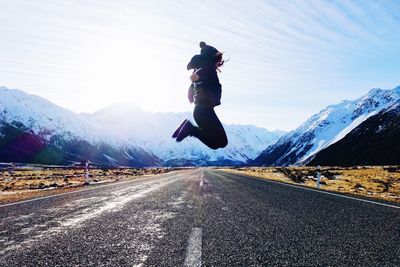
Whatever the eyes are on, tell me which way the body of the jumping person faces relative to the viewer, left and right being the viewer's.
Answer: facing to the right of the viewer
